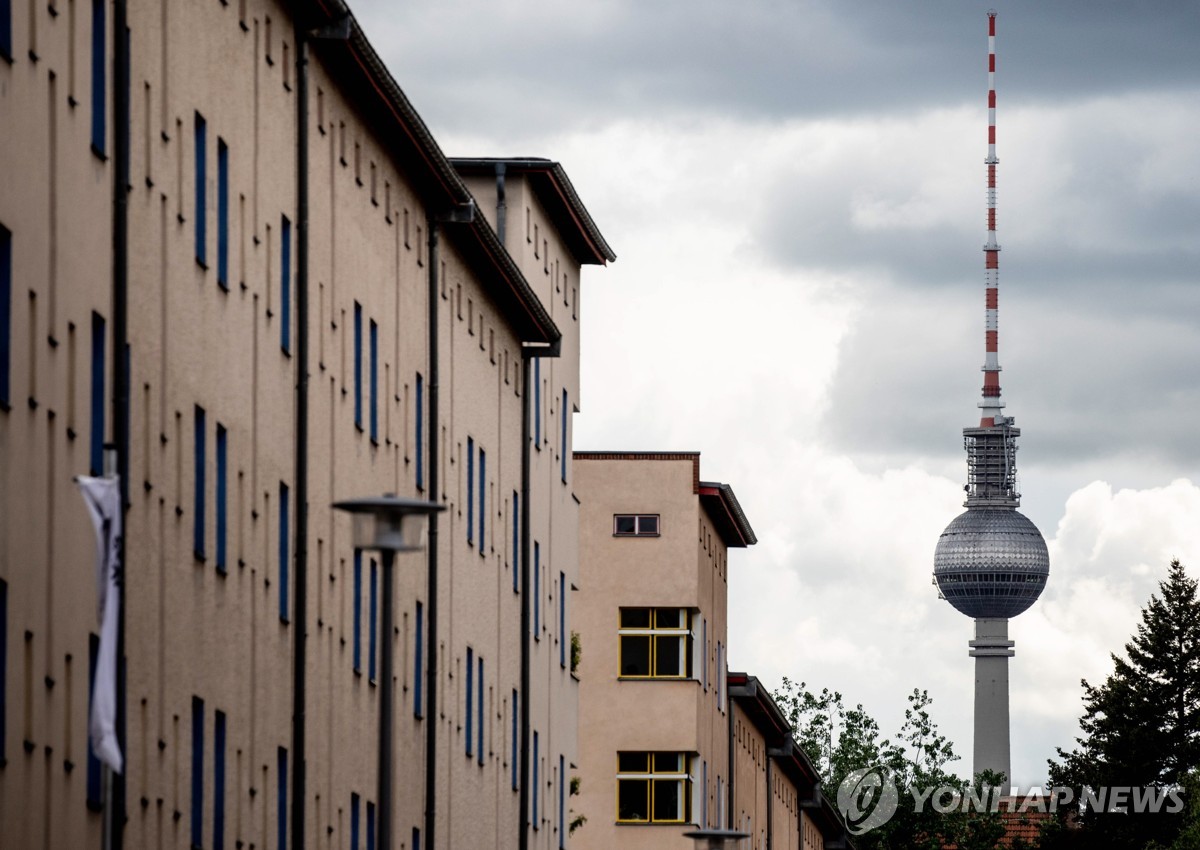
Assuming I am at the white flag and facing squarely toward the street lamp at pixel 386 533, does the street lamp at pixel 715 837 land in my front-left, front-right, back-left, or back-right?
front-left

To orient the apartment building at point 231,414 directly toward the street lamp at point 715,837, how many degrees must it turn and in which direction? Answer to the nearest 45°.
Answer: approximately 45° to its left

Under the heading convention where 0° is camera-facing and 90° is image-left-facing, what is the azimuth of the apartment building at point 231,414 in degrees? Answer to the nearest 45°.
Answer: approximately 270°
